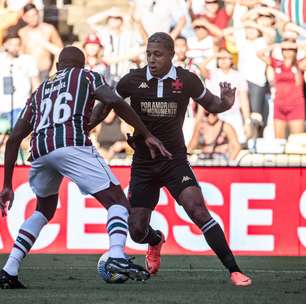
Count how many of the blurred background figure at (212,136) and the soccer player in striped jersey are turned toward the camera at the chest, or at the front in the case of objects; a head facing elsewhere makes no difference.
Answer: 1

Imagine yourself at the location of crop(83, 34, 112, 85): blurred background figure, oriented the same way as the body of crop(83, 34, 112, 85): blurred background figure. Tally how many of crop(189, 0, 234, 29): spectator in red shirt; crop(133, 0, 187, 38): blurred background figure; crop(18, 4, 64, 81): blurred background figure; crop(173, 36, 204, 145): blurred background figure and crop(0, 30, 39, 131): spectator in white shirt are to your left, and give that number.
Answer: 3

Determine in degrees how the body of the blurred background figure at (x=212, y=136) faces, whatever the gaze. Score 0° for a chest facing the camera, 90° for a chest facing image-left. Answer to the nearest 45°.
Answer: approximately 0°

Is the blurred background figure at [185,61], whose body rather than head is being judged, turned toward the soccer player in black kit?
yes

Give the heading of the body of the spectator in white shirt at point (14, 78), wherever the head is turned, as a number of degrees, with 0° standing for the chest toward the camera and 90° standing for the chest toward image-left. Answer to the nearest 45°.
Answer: approximately 0°

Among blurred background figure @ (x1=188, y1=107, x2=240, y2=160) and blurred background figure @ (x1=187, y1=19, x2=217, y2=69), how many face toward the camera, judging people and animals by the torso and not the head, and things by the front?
2
